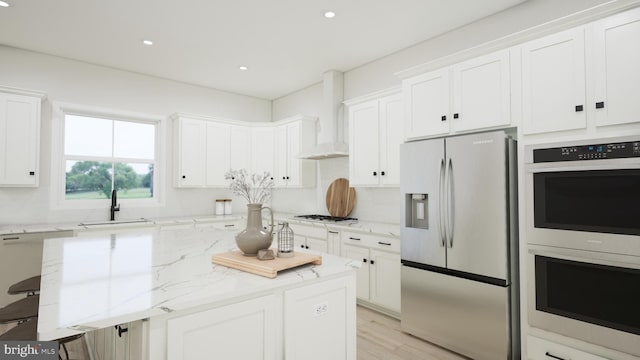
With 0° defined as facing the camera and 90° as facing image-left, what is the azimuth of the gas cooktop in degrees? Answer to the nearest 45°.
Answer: approximately 45°

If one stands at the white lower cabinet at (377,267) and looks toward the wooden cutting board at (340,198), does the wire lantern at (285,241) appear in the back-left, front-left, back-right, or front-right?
back-left

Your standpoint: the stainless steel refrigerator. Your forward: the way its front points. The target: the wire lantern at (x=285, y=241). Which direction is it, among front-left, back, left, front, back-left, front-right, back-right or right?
front

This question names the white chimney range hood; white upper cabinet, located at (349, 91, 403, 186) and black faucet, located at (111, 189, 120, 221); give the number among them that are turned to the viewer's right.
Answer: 0

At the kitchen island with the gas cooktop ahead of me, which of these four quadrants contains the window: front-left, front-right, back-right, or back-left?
front-left

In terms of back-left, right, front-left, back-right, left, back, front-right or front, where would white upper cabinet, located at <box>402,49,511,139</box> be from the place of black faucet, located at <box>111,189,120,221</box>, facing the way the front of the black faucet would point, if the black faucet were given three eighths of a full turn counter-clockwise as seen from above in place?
right

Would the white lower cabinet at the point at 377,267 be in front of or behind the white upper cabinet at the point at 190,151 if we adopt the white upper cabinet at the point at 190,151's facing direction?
in front

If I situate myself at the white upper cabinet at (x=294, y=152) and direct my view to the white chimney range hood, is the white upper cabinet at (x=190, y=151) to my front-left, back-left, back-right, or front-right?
back-right

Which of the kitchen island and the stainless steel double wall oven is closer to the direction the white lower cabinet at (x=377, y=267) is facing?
the kitchen island

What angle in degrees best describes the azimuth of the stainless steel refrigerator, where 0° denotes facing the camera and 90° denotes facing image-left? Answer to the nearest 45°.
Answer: approximately 45°

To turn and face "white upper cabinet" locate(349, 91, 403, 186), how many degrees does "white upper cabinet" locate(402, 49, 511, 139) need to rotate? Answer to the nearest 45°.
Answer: approximately 90° to its right

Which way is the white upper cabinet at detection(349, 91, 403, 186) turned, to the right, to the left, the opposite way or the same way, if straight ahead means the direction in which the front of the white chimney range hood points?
the same way

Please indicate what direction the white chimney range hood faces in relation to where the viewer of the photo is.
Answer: facing the viewer and to the left of the viewer

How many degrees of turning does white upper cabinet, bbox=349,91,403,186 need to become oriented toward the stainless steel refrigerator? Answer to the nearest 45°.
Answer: approximately 90° to its left

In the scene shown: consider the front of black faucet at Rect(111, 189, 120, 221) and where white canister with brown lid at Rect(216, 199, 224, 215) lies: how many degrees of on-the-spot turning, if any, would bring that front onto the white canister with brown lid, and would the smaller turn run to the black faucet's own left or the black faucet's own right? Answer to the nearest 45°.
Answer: approximately 90° to the black faucet's own left
